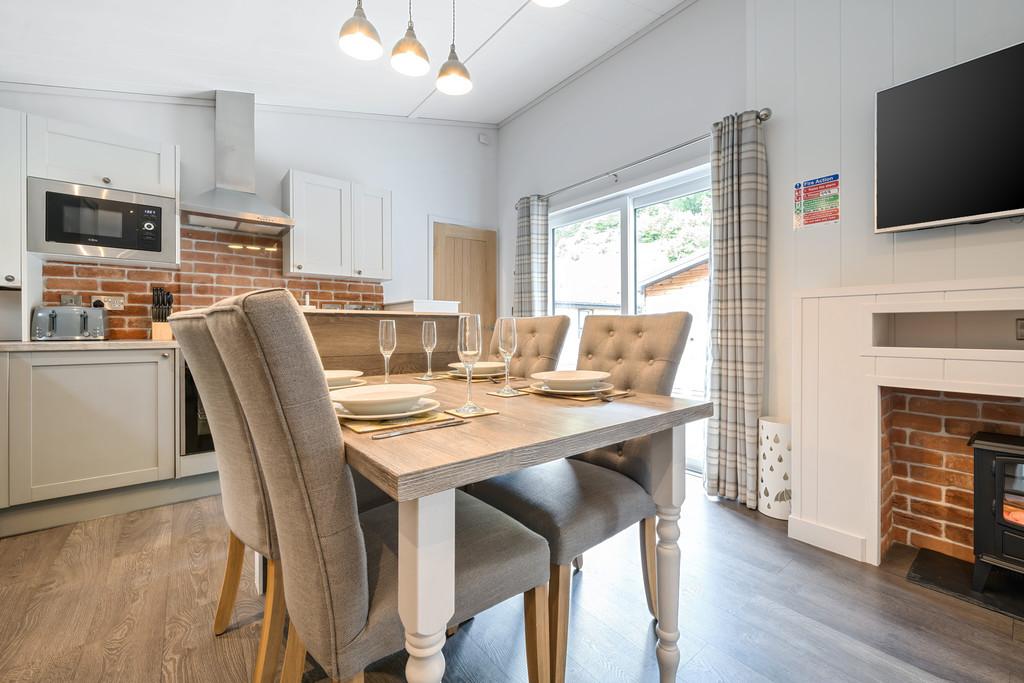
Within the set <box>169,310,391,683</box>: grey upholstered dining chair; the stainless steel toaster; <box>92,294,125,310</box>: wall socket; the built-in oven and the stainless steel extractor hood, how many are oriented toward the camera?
4

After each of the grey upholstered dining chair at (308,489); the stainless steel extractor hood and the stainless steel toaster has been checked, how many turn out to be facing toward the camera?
2

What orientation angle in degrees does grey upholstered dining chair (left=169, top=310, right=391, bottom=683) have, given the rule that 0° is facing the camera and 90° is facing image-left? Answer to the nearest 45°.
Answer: approximately 225°

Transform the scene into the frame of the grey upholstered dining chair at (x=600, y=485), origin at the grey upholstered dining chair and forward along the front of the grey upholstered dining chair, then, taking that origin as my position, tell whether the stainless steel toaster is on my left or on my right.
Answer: on my right

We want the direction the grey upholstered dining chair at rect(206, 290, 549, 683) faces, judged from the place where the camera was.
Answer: facing away from the viewer and to the right of the viewer

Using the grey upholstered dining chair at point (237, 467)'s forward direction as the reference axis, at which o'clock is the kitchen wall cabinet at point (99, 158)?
The kitchen wall cabinet is roughly at 10 o'clock from the grey upholstered dining chair.

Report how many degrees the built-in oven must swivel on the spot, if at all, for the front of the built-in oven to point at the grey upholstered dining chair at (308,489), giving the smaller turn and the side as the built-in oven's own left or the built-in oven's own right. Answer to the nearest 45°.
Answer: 0° — it already faces it

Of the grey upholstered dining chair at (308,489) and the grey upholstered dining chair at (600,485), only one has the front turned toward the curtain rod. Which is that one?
the grey upholstered dining chair at (308,489)
